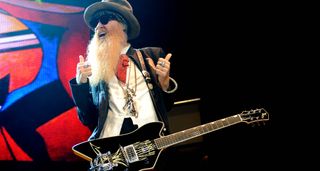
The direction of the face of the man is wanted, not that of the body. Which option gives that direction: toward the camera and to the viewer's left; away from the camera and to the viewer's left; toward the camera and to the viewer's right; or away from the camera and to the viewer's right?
toward the camera and to the viewer's left

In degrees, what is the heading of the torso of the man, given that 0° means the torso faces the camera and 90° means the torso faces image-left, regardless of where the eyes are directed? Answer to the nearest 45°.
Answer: approximately 0°

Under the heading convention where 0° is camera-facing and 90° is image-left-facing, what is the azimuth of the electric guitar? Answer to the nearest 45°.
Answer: approximately 0°
